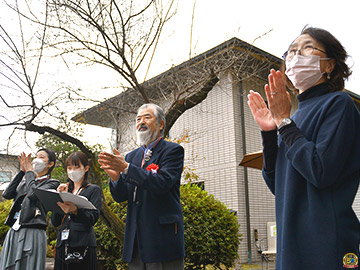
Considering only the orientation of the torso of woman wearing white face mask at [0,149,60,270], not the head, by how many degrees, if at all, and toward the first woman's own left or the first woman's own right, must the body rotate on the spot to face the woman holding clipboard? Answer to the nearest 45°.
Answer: approximately 90° to the first woman's own left

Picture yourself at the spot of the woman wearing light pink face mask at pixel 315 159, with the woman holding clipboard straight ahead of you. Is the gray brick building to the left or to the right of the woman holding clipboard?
right

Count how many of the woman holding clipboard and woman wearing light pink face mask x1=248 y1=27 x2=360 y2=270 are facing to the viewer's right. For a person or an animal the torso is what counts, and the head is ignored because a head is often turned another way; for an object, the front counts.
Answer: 0

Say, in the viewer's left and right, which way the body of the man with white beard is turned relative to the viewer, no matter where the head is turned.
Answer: facing the viewer and to the left of the viewer

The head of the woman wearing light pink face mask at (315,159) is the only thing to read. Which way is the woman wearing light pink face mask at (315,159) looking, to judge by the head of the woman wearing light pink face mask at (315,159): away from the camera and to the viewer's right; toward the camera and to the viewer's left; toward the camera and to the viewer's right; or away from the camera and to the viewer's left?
toward the camera and to the viewer's left

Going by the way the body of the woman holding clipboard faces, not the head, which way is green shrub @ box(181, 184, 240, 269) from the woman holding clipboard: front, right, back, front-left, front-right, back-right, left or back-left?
back

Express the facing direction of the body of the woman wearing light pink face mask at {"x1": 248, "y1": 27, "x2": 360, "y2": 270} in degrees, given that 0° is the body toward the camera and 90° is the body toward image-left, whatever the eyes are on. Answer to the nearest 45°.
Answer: approximately 45°

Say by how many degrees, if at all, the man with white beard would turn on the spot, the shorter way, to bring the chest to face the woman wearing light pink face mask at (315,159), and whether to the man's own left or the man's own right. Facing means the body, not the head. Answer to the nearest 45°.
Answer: approximately 90° to the man's own left

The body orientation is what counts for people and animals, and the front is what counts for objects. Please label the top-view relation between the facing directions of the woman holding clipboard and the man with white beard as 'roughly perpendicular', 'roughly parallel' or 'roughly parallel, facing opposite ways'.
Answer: roughly parallel

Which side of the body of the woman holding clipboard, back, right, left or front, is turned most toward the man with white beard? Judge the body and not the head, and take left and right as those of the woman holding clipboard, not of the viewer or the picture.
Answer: left

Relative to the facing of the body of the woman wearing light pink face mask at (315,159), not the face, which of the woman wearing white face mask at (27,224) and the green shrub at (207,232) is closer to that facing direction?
the woman wearing white face mask

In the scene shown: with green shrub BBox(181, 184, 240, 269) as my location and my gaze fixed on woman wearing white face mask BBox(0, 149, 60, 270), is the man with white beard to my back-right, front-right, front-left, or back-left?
front-left
